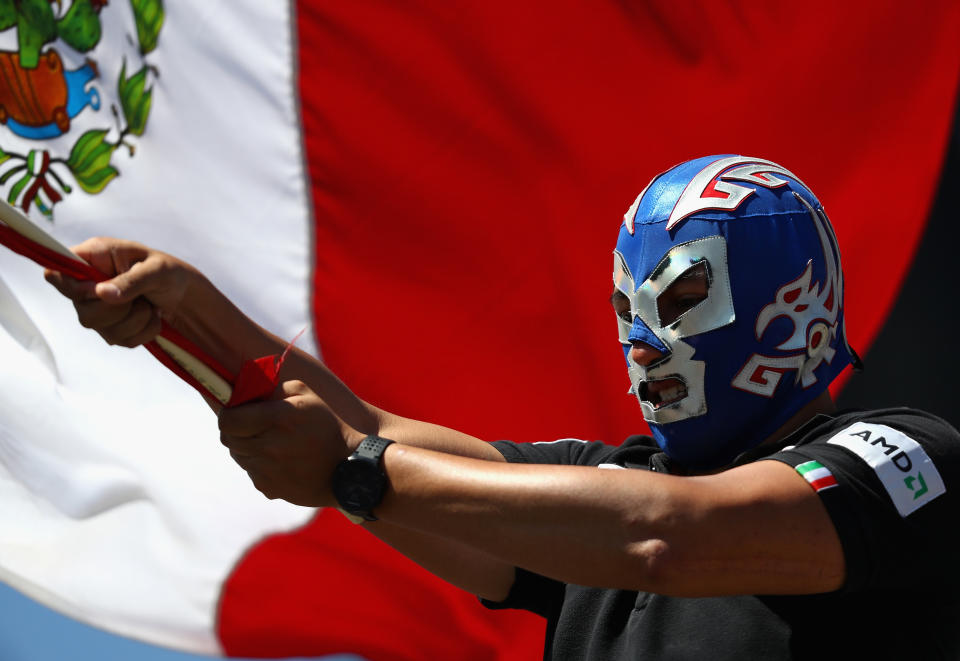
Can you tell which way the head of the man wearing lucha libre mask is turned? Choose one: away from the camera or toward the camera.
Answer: toward the camera
